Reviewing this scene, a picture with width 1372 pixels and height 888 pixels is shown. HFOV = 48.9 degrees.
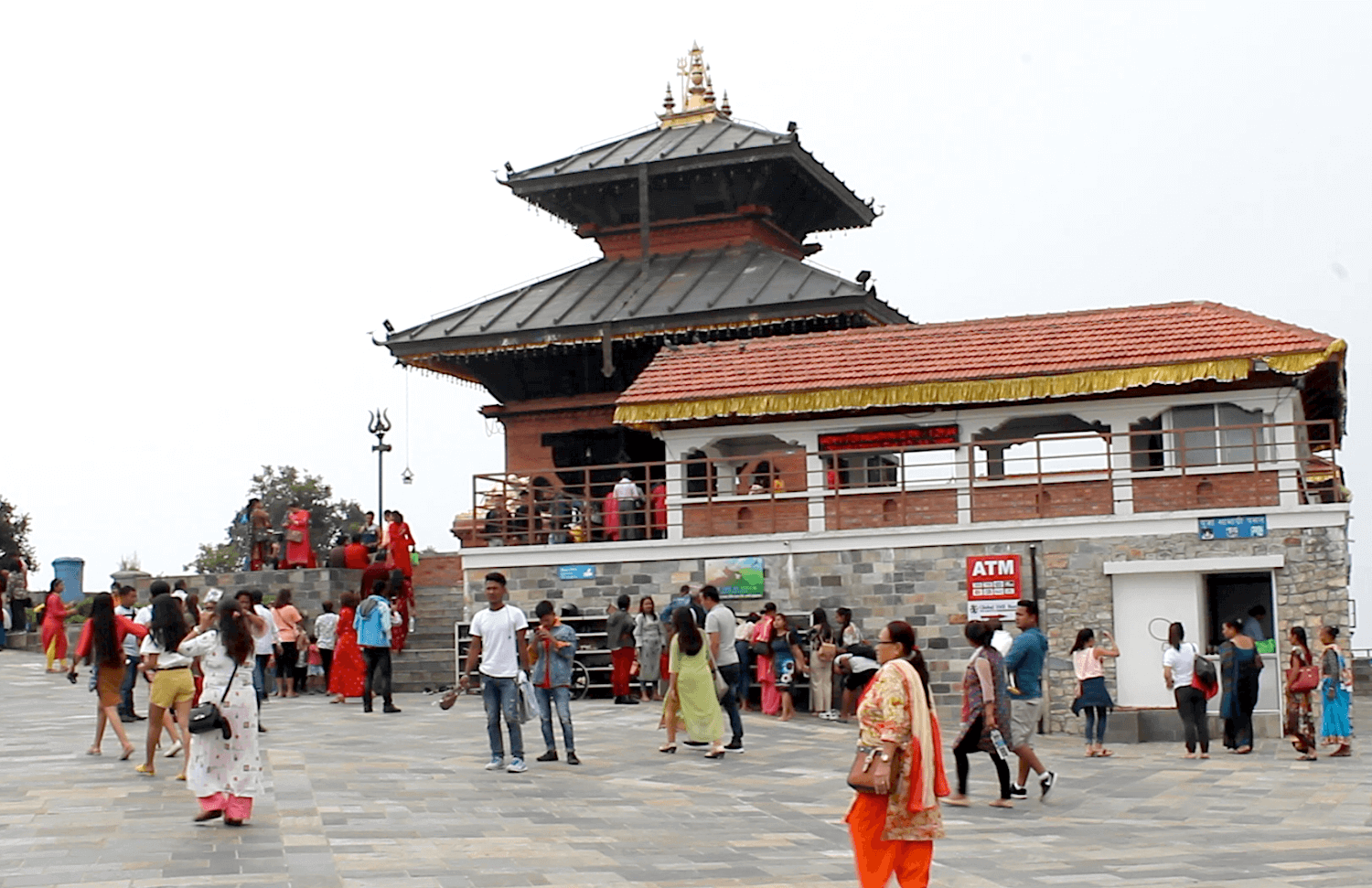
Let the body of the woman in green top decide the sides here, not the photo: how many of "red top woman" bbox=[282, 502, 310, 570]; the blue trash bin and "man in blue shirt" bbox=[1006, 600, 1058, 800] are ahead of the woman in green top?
2

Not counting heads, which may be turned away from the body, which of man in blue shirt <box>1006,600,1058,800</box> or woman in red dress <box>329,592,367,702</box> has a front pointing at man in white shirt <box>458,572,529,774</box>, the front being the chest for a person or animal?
the man in blue shirt

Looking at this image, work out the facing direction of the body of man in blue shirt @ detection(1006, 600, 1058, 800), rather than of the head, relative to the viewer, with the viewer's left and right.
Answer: facing to the left of the viewer

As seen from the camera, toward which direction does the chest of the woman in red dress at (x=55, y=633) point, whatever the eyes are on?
to the viewer's right

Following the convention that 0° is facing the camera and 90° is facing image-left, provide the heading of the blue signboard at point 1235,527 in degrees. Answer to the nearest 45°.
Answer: approximately 0°

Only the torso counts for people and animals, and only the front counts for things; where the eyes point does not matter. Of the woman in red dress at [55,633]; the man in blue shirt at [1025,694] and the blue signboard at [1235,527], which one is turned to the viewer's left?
the man in blue shirt

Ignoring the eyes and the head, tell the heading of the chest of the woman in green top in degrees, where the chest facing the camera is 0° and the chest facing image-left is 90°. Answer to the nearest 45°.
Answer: approximately 135°

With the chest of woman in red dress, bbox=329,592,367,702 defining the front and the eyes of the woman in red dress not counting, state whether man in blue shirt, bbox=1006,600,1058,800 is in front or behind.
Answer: behind

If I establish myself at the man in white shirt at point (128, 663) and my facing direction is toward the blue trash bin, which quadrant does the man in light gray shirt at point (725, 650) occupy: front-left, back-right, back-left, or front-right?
back-right

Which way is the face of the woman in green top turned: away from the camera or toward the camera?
away from the camera

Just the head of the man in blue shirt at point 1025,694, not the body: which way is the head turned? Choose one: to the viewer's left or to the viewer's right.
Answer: to the viewer's left
